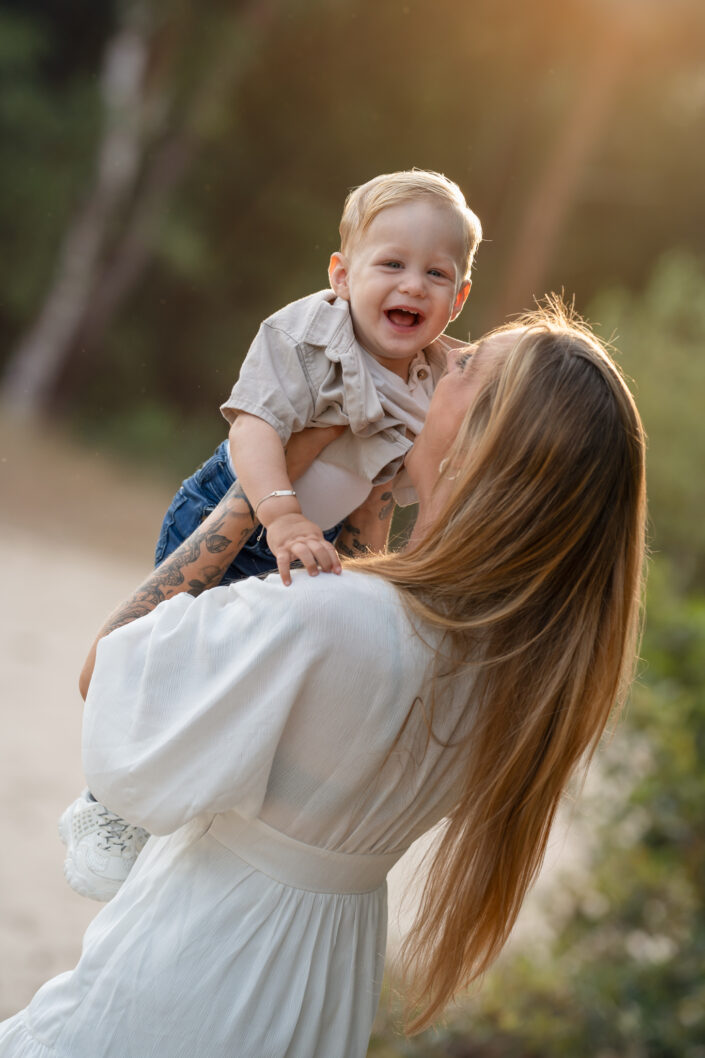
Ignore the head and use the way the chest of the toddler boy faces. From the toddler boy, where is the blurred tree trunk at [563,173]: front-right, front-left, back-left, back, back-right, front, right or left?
back-left

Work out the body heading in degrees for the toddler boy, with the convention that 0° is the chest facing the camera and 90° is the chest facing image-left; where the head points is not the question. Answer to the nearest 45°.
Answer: approximately 315°

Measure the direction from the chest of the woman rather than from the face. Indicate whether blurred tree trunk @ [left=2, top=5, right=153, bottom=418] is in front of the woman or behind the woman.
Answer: in front

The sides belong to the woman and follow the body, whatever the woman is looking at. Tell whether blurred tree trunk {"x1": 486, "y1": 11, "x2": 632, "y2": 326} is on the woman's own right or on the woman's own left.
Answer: on the woman's own right

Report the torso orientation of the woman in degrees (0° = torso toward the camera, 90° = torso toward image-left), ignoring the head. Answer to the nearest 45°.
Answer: approximately 135°
